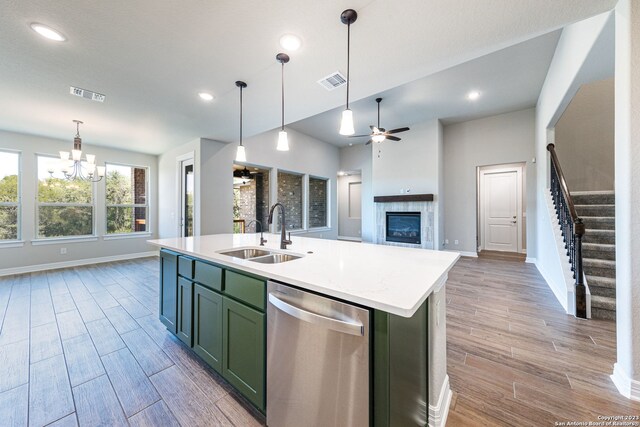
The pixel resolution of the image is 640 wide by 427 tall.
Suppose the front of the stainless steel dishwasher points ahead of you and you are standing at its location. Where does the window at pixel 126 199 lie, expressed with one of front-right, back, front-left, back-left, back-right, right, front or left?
right

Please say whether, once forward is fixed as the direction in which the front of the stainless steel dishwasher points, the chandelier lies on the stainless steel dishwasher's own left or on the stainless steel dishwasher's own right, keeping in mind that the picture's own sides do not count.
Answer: on the stainless steel dishwasher's own right

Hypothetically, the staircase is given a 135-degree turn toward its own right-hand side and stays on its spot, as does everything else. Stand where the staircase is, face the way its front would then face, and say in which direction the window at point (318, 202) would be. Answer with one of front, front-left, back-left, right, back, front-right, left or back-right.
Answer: front-left

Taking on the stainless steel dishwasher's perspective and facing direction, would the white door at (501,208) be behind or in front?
behind

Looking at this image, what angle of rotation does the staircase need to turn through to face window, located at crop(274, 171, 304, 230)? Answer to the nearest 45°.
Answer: approximately 90° to its right

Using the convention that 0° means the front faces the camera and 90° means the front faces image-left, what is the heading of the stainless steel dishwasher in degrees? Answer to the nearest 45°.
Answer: approximately 45°

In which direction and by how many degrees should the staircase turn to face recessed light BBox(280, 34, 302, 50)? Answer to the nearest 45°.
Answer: approximately 45° to its right

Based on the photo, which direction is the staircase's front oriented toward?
toward the camera

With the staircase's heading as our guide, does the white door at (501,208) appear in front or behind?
behind

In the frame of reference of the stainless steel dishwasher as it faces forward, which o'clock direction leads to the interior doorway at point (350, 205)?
The interior doorway is roughly at 5 o'clock from the stainless steel dishwasher.

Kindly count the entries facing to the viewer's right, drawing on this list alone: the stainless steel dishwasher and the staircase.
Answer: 0

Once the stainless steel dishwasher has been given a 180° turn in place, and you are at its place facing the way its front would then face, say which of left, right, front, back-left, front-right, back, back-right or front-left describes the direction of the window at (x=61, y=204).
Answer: left
